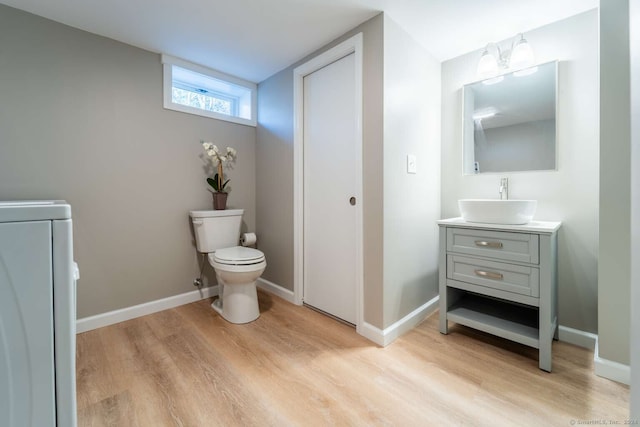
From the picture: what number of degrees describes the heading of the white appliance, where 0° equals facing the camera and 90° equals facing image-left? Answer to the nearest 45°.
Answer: approximately 270°

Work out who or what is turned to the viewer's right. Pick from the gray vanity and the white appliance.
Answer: the white appliance

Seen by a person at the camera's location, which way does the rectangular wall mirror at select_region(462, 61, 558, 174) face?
facing the viewer and to the left of the viewer

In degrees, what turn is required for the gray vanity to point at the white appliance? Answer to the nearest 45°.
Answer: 0° — it already faces it

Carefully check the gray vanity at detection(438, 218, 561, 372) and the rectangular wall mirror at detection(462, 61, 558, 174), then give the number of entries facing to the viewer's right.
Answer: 0

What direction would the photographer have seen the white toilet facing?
facing the viewer and to the right of the viewer

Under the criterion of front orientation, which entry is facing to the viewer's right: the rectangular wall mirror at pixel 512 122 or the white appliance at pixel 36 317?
the white appliance

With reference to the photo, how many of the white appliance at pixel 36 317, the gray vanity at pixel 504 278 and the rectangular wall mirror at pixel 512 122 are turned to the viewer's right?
1

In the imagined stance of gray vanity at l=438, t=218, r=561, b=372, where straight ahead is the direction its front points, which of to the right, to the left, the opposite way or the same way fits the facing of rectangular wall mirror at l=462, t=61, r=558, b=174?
the same way

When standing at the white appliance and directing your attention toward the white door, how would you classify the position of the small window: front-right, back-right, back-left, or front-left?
front-left

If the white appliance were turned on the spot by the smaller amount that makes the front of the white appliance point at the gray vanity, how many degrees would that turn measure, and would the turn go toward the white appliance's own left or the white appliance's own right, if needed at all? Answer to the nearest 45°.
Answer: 0° — it already faces it
